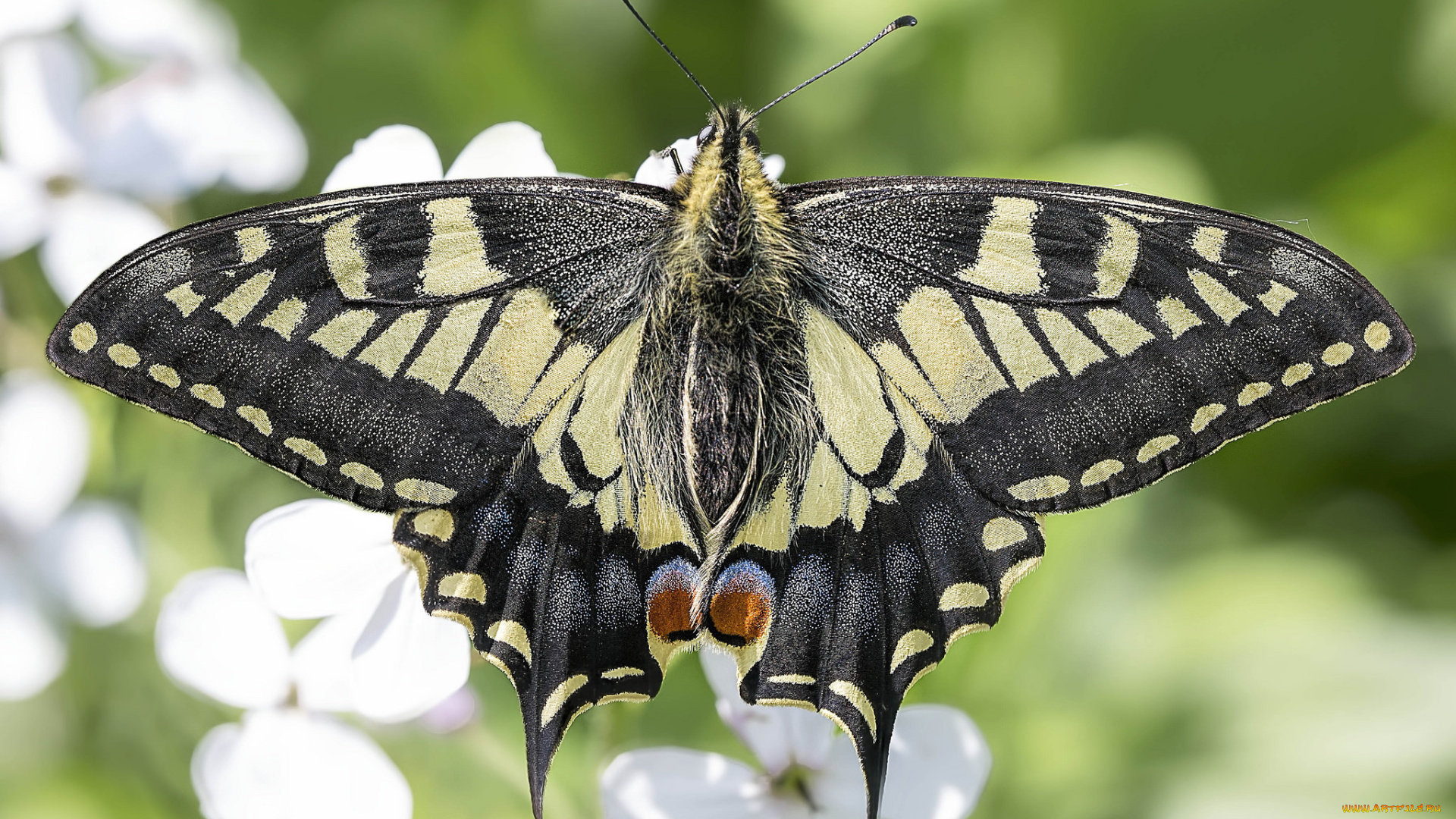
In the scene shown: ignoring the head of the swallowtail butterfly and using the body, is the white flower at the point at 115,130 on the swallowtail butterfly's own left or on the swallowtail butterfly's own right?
on the swallowtail butterfly's own left

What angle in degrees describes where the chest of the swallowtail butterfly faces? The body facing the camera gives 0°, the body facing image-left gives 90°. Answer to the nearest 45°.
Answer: approximately 180°
